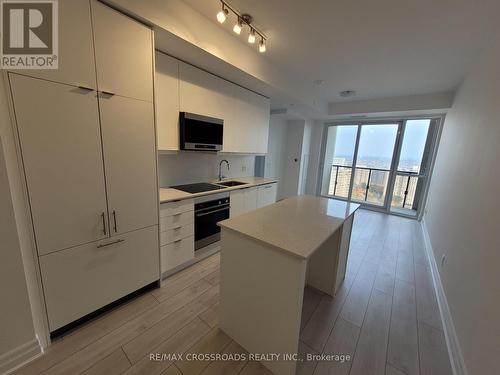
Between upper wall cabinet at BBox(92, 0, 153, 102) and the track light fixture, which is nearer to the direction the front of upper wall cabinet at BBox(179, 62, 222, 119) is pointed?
the track light fixture

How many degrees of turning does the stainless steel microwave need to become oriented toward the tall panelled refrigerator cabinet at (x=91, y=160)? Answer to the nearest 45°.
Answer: approximately 90° to its right

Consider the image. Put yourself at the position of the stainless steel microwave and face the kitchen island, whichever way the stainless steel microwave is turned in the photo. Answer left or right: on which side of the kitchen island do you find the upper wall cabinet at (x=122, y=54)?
right

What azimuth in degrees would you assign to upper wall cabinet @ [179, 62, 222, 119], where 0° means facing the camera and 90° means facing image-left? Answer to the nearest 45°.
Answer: approximately 315°

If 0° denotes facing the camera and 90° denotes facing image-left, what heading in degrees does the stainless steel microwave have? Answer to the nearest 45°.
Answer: approximately 315°

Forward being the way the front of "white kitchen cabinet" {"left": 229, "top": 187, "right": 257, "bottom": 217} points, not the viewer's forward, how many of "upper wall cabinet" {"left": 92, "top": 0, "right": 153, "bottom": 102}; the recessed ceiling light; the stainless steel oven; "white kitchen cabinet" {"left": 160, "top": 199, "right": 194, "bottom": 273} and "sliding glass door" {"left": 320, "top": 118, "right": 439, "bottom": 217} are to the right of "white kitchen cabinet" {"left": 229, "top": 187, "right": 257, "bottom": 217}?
3

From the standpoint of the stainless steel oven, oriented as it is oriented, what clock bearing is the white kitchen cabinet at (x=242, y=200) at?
The white kitchen cabinet is roughly at 9 o'clock from the stainless steel oven.

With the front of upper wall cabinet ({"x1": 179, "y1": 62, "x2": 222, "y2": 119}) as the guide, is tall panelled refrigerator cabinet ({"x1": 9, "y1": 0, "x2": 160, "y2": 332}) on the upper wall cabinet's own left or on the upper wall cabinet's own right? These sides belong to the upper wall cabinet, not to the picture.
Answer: on the upper wall cabinet's own right
